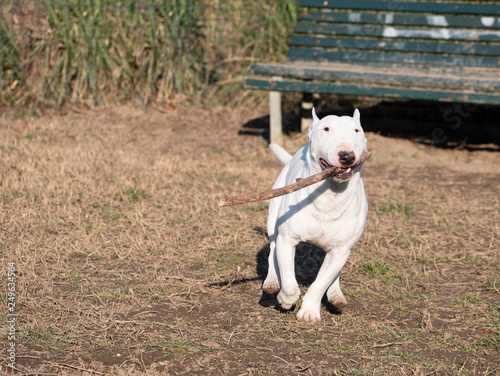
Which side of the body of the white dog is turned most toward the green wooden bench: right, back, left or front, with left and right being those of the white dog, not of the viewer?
back

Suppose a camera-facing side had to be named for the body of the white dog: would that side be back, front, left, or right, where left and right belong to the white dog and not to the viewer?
front
